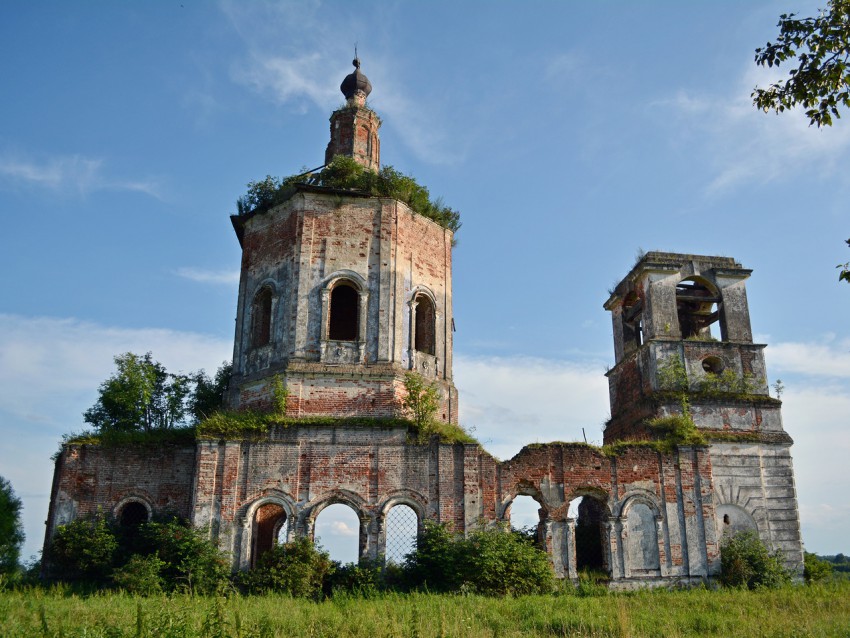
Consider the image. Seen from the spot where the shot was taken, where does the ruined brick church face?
facing to the right of the viewer

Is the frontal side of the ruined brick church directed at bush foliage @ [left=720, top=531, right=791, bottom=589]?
yes

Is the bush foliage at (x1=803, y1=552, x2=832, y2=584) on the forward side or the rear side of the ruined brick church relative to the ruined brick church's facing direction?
on the forward side

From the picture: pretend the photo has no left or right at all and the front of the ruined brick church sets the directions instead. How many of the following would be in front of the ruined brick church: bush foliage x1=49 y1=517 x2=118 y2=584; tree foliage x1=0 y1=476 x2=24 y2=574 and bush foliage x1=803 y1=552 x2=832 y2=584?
1
